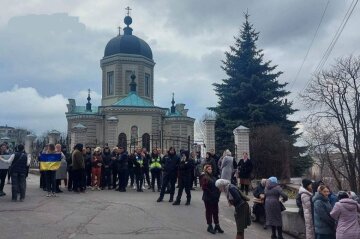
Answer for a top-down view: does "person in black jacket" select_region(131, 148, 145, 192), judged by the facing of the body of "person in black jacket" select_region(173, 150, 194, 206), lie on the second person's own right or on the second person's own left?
on the second person's own right

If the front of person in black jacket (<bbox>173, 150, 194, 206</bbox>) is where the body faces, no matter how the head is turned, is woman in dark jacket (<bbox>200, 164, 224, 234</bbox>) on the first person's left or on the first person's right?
on the first person's left

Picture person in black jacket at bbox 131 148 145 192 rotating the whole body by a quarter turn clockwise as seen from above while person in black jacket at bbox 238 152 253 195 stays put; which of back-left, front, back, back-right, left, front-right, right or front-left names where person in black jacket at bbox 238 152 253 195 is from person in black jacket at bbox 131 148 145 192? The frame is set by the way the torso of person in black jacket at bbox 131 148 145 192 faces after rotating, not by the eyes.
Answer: back

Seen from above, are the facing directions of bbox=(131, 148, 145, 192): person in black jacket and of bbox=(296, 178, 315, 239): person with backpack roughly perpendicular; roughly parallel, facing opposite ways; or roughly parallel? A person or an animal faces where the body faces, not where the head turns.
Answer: roughly perpendicular

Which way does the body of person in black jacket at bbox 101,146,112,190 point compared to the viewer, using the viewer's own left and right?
facing the viewer

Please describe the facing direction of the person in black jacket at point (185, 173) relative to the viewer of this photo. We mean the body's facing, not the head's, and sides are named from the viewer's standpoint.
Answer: facing the viewer and to the left of the viewer

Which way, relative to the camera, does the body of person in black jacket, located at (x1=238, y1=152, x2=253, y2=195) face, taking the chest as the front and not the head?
toward the camera

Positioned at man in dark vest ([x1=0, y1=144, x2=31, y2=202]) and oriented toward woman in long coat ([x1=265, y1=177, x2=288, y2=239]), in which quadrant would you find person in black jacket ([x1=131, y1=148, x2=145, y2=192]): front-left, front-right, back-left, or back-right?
front-left

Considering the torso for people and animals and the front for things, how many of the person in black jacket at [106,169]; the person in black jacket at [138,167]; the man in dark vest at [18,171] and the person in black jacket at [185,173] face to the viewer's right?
0

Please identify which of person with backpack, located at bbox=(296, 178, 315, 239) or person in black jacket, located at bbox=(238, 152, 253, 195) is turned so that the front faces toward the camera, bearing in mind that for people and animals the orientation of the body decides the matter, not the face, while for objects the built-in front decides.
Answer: the person in black jacket

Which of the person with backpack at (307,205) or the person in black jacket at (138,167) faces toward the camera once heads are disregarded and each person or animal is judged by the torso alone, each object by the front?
the person in black jacket

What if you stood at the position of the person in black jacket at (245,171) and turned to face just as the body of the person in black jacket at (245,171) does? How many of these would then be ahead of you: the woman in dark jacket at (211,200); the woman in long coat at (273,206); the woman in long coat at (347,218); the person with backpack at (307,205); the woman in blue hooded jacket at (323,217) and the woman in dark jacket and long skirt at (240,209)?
6

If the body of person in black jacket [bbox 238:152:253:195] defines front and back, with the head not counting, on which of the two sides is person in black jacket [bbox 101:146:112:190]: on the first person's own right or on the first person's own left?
on the first person's own right

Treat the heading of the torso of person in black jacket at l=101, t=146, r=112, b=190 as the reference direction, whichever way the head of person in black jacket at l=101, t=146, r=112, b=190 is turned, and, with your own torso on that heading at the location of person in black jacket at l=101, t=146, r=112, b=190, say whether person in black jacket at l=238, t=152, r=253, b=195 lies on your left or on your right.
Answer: on your left

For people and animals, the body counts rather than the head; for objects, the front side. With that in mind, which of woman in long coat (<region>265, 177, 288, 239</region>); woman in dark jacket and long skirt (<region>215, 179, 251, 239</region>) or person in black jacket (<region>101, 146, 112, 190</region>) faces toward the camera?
the person in black jacket
